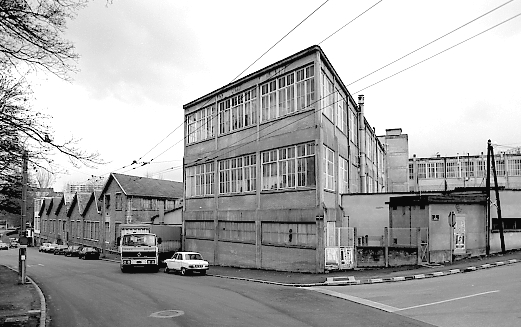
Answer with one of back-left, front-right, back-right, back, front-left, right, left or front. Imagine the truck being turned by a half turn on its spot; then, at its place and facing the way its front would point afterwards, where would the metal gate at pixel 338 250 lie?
back-right

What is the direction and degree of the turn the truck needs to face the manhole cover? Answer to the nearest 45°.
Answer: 0° — it already faces it

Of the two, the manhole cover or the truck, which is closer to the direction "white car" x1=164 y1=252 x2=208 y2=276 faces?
the truck

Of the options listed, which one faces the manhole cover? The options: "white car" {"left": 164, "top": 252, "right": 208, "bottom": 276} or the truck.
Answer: the truck

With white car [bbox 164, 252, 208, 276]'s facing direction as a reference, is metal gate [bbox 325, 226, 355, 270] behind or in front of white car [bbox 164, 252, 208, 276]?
behind

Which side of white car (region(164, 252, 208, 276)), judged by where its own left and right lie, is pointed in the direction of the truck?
front

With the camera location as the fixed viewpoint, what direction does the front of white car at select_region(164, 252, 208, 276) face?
facing away from the viewer and to the left of the viewer

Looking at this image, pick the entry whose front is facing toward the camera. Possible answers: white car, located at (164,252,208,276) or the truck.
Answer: the truck

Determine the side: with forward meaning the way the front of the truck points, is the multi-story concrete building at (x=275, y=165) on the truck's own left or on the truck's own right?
on the truck's own left

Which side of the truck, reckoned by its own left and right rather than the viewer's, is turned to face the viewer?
front
